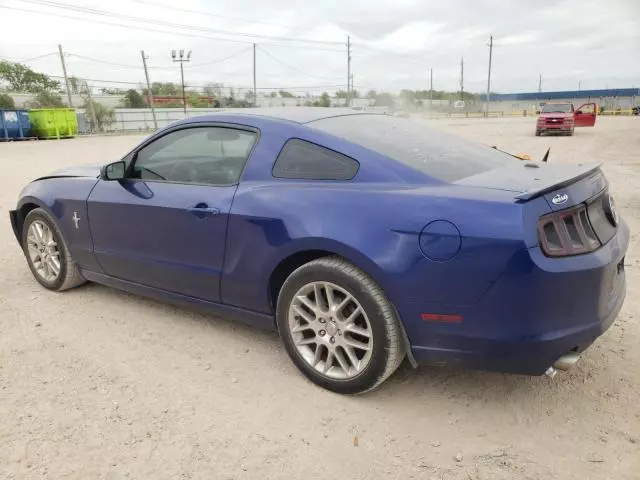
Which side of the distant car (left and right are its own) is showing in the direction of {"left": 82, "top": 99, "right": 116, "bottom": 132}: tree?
right

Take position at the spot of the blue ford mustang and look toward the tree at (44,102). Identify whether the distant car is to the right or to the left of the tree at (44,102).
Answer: right

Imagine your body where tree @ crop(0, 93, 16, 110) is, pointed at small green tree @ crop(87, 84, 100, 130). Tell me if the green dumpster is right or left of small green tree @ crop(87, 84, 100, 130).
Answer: right

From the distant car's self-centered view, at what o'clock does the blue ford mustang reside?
The blue ford mustang is roughly at 12 o'clock from the distant car.

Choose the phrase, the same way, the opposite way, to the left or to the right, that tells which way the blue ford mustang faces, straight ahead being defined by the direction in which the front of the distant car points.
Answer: to the right

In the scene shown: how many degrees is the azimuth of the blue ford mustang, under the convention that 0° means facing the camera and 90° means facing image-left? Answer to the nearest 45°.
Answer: approximately 135°

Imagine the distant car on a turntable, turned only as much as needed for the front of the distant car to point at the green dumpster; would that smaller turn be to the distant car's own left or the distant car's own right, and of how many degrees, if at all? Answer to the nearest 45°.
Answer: approximately 90° to the distant car's own right

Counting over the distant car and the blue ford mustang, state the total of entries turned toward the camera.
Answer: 1

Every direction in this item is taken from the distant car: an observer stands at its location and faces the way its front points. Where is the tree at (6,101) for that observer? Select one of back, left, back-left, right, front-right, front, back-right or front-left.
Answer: right
